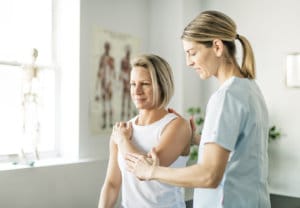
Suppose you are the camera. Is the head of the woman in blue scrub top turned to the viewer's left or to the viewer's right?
to the viewer's left

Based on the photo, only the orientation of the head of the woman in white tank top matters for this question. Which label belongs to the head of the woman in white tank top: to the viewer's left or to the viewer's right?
to the viewer's left

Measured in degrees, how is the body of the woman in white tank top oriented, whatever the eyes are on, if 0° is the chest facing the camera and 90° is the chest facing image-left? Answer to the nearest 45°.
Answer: approximately 45°

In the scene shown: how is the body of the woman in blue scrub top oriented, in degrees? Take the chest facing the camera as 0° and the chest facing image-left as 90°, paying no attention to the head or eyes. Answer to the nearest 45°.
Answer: approximately 90°
